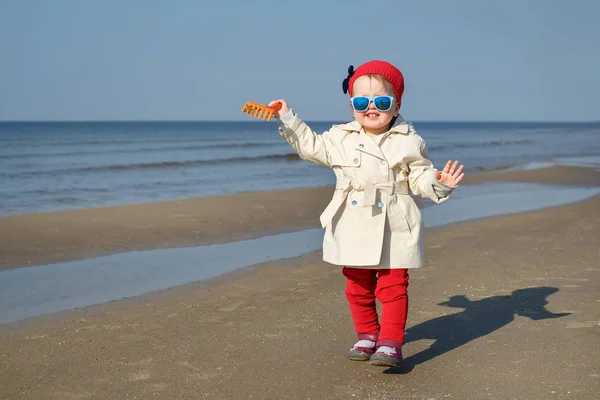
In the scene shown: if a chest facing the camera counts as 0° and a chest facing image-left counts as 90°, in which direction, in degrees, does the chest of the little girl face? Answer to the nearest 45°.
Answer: approximately 0°

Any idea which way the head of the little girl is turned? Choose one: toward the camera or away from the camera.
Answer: toward the camera
